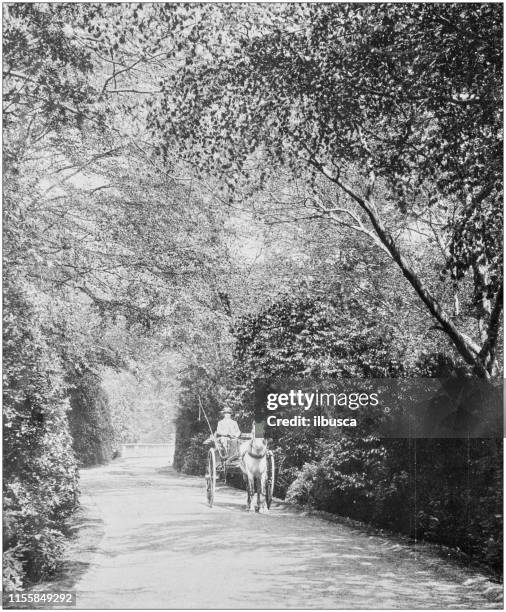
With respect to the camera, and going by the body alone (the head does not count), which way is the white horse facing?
toward the camera

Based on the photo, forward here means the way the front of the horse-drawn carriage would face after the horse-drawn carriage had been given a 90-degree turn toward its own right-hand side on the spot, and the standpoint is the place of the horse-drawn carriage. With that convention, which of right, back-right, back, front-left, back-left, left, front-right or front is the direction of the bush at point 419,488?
back

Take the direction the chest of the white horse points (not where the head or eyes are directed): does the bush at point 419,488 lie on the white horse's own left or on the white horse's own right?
on the white horse's own left

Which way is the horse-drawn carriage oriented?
toward the camera

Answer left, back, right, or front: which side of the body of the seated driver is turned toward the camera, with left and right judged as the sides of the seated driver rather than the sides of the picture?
front

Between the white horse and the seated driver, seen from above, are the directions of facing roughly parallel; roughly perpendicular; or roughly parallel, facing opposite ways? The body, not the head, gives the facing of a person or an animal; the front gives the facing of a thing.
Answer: roughly parallel

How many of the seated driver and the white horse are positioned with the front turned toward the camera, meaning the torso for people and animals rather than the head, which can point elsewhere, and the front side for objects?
2

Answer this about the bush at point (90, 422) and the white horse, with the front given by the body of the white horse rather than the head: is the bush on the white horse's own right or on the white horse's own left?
on the white horse's own right
